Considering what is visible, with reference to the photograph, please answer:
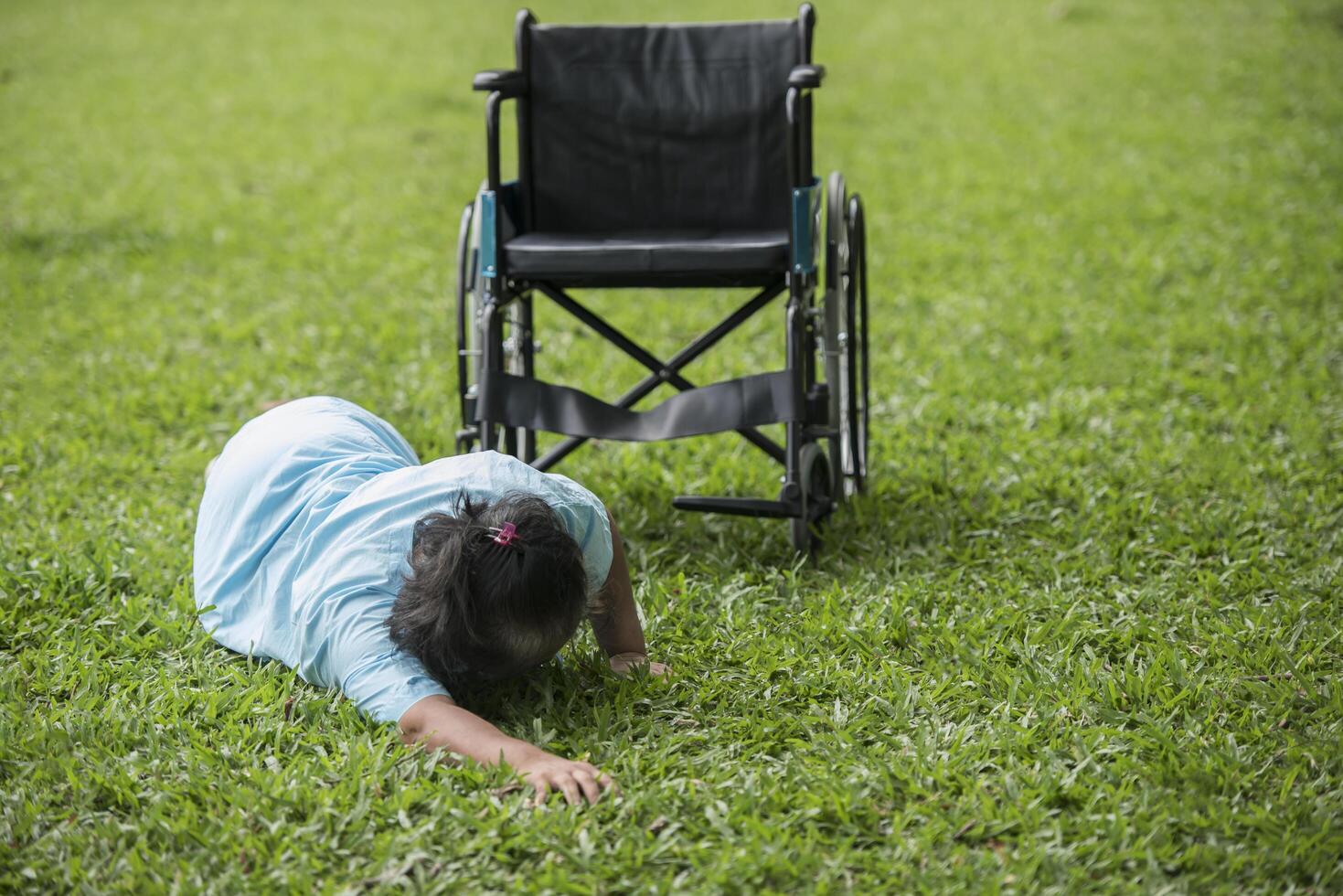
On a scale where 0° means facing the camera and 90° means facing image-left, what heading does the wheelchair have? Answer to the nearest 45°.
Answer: approximately 0°

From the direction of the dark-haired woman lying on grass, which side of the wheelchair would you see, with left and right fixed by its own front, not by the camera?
front
